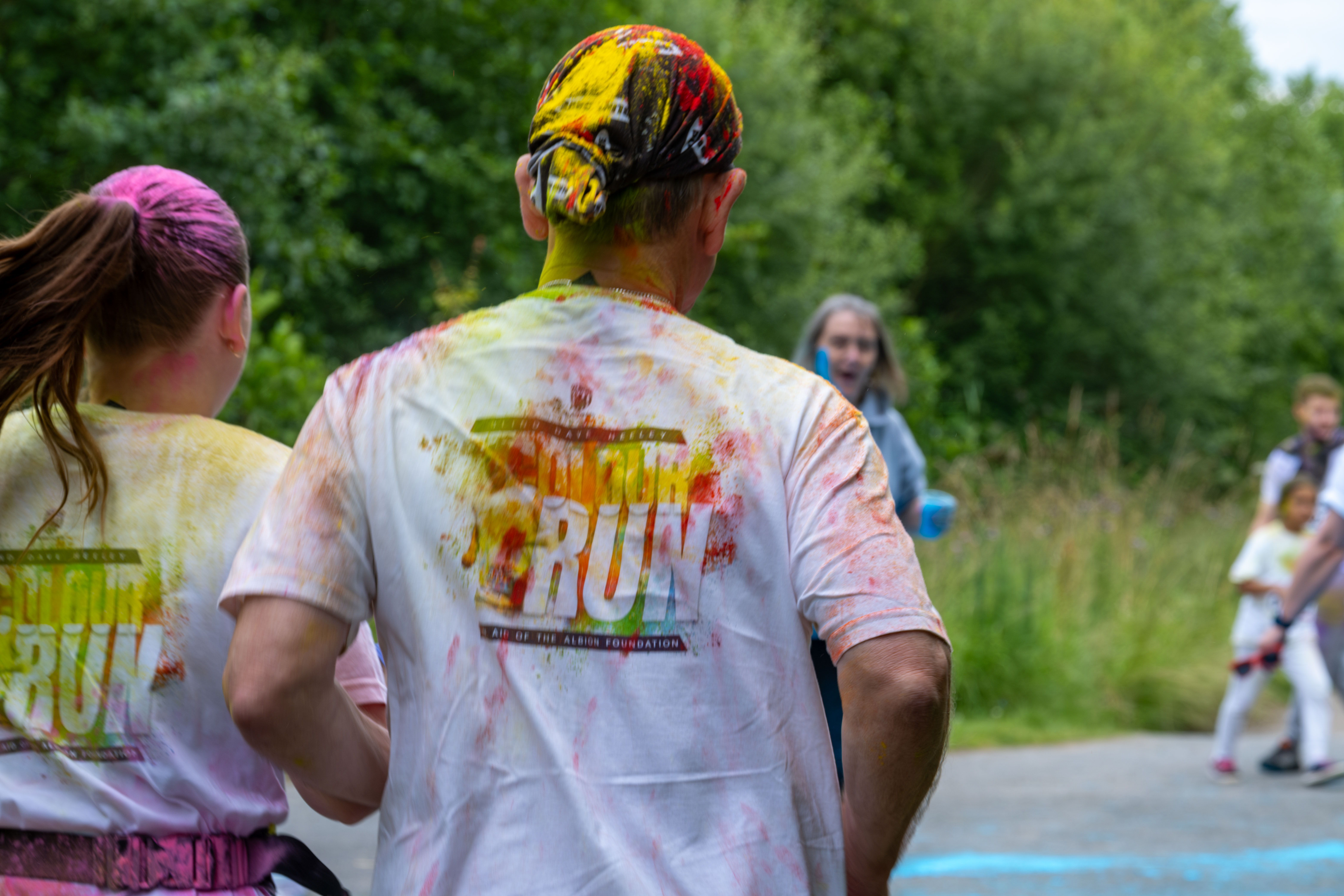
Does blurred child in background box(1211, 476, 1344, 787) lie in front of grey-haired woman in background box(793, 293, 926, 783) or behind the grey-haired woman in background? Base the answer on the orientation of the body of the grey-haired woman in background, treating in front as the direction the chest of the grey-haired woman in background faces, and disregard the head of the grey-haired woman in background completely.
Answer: behind

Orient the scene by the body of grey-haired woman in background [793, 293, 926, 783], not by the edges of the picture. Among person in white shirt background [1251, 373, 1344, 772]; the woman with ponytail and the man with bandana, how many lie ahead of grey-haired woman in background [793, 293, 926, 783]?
2

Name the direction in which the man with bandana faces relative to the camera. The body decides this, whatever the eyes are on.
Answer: away from the camera

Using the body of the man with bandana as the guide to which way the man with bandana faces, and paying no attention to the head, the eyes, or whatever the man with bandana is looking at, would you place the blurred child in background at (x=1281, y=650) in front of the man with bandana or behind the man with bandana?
in front

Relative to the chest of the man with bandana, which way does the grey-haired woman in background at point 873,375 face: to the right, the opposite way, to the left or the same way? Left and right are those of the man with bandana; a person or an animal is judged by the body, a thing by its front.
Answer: the opposite way

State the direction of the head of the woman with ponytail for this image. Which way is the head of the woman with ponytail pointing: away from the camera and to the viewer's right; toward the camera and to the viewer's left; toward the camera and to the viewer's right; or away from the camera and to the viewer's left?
away from the camera and to the viewer's right

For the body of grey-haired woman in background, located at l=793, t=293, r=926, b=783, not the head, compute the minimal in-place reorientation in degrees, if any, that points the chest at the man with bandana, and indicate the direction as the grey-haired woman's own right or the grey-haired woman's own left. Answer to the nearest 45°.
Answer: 0° — they already face them

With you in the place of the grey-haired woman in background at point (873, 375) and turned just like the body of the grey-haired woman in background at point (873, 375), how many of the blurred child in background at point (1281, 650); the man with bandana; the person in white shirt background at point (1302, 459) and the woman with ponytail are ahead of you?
2

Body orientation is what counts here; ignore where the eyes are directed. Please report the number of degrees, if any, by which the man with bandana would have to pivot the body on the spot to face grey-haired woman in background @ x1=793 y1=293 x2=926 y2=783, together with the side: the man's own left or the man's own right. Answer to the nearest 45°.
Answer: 0° — they already face them

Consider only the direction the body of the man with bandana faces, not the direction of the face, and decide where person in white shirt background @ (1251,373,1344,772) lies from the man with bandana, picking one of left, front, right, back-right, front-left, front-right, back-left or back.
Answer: front-right

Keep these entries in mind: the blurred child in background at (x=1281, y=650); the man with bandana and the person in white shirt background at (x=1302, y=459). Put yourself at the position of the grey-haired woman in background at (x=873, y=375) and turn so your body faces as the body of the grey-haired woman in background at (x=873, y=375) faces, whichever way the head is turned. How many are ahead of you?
1

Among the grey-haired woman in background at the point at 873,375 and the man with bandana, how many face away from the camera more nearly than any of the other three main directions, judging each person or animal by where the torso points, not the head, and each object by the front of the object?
1

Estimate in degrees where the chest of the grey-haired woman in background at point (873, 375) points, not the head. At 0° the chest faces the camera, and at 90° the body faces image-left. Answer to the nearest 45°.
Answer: approximately 0°

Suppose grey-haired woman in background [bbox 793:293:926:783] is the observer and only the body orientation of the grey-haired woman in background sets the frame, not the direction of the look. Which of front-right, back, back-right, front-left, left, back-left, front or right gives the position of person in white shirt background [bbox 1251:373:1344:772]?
back-left
